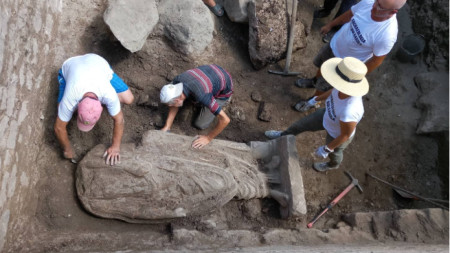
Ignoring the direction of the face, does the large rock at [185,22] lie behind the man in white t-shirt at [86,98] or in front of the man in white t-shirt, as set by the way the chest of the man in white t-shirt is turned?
behind

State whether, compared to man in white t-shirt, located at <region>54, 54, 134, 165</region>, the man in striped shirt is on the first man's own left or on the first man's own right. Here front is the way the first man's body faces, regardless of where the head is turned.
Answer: on the first man's own left

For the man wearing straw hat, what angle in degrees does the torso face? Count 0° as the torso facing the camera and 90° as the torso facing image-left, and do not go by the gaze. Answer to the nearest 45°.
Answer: approximately 90°

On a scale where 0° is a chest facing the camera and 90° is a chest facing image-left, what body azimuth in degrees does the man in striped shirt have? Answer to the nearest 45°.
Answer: approximately 45°

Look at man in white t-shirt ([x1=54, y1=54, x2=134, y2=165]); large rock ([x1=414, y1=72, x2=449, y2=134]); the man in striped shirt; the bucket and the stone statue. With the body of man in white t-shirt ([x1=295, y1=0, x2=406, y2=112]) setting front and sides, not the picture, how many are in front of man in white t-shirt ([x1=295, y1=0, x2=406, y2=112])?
3

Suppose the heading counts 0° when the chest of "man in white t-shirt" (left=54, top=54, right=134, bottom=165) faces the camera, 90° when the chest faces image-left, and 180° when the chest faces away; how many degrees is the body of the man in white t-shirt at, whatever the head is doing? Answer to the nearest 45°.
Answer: approximately 0°
